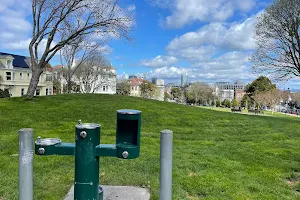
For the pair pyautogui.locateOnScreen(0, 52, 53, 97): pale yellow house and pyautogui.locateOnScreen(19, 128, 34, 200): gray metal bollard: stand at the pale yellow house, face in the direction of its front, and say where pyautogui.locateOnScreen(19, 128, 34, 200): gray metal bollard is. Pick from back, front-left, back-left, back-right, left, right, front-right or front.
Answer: front-right

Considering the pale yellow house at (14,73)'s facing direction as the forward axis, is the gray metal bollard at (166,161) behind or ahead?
ahead

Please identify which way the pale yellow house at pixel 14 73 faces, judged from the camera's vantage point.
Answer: facing the viewer and to the right of the viewer
